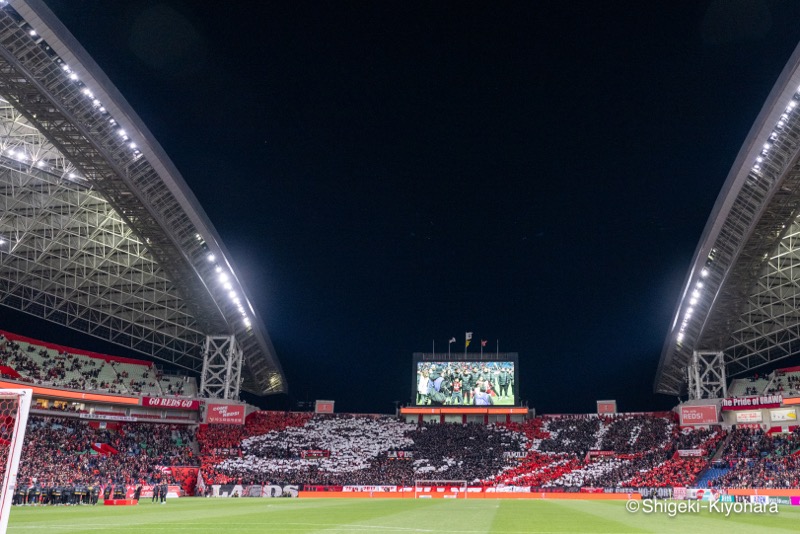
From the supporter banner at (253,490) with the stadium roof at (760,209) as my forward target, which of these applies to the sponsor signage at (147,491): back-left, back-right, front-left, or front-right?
back-right

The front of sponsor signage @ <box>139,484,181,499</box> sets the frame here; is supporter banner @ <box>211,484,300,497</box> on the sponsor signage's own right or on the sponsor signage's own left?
on the sponsor signage's own left

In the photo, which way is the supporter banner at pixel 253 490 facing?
toward the camera

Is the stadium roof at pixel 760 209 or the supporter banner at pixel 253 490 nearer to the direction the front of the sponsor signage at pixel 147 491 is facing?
the stadium roof

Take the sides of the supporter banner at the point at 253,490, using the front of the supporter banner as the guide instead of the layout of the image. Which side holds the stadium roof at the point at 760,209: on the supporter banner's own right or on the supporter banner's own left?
on the supporter banner's own left

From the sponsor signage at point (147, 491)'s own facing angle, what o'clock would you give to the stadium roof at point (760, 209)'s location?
The stadium roof is roughly at 10 o'clock from the sponsor signage.

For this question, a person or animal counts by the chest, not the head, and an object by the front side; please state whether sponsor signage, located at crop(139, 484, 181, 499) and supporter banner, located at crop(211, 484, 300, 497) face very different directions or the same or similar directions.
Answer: same or similar directions

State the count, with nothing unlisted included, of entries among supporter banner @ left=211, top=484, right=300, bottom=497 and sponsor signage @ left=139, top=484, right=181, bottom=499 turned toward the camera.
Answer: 2
